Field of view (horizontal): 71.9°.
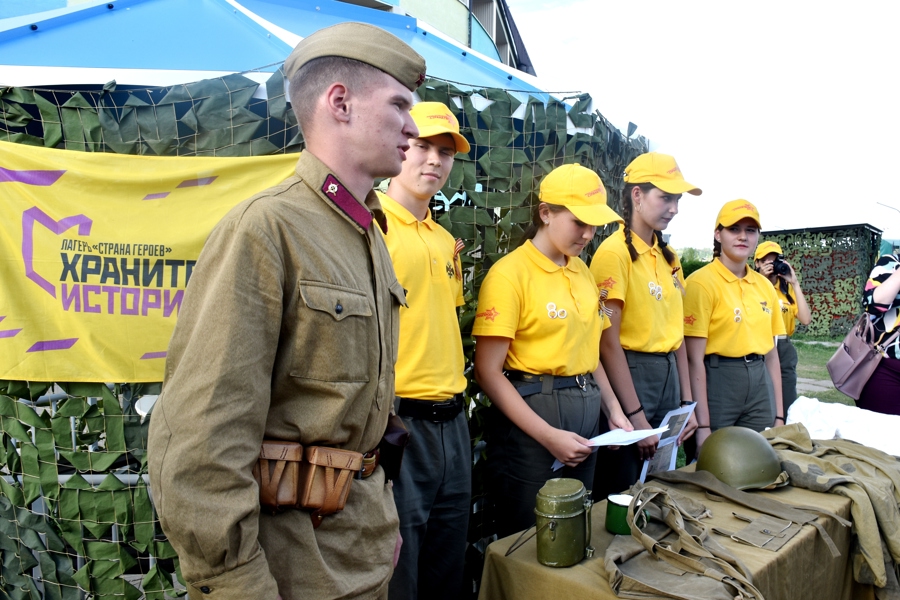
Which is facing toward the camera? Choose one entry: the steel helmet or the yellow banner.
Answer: the yellow banner

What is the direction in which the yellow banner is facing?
toward the camera

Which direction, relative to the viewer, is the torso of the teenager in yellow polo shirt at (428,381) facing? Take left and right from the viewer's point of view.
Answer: facing the viewer and to the right of the viewer

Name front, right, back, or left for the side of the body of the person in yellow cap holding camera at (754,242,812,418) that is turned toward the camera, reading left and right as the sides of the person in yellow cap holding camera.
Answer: front

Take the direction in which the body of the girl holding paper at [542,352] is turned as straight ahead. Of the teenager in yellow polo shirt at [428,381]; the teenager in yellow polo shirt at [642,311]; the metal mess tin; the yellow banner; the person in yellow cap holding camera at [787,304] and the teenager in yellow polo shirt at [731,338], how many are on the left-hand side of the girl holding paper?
3

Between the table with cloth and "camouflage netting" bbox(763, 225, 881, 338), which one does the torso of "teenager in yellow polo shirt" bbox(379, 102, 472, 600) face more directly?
the table with cloth

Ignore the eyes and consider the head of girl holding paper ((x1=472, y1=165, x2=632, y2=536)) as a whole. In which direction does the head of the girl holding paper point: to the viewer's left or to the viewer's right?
to the viewer's right

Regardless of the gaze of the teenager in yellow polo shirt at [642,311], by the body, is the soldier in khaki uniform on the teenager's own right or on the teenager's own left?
on the teenager's own right

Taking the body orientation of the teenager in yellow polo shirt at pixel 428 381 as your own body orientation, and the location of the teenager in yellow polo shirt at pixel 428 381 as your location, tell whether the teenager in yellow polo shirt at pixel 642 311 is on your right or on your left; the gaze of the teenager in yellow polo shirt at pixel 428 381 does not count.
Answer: on your left

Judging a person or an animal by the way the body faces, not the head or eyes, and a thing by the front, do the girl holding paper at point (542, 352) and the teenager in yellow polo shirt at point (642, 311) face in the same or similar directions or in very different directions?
same or similar directions

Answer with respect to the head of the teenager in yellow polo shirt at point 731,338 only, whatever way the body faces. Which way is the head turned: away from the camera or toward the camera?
toward the camera

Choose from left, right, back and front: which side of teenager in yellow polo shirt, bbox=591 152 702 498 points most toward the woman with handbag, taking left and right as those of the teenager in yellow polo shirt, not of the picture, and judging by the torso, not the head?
left

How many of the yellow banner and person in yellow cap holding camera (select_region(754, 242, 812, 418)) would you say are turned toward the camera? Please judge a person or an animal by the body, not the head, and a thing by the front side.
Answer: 2

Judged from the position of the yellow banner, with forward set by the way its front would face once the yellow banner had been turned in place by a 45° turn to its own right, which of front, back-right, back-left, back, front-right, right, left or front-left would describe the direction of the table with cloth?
left

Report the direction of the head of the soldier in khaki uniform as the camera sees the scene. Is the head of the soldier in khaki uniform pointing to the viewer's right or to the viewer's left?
to the viewer's right

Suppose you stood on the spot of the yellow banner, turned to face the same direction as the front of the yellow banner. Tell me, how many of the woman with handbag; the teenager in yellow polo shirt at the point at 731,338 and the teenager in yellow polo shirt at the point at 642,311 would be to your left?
3

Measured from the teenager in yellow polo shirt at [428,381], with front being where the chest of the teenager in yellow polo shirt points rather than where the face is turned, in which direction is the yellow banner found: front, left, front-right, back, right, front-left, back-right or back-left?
back-right
